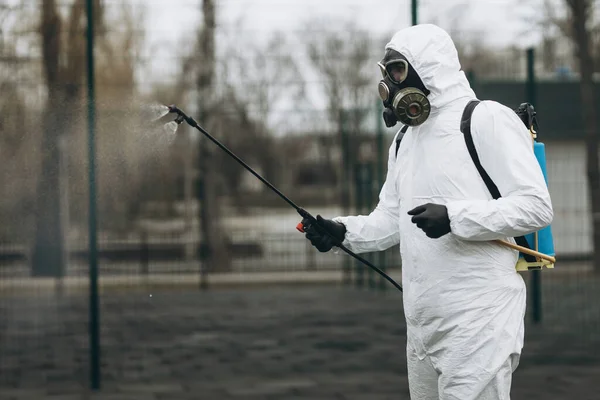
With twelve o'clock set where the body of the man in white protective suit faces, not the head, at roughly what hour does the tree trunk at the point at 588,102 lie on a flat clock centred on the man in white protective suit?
The tree trunk is roughly at 5 o'clock from the man in white protective suit.

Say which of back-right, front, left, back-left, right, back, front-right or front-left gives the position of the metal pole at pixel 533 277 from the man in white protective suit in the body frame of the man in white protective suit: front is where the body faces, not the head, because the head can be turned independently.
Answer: back-right

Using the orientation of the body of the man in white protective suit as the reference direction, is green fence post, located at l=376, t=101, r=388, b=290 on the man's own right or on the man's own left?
on the man's own right

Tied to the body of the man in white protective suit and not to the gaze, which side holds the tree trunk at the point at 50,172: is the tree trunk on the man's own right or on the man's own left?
on the man's own right

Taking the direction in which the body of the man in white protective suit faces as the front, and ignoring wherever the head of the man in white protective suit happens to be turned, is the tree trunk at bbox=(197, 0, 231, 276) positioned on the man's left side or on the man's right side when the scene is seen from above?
on the man's right side

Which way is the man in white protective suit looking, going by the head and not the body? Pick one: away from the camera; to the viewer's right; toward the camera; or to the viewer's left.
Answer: to the viewer's left

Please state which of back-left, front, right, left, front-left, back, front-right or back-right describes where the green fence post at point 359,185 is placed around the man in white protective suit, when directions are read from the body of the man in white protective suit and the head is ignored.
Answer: back-right

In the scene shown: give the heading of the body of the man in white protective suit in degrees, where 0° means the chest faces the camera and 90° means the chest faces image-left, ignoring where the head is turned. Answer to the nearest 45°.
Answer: approximately 45°
